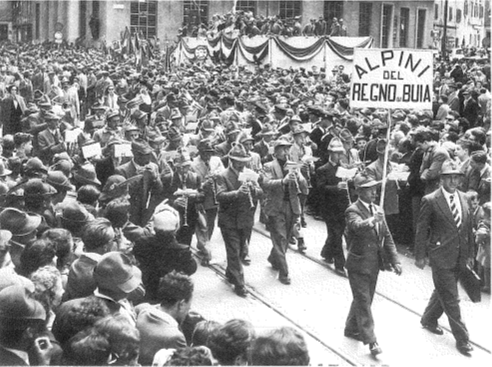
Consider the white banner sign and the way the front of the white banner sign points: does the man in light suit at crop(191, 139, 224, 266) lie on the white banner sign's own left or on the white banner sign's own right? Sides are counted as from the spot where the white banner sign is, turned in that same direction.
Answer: on the white banner sign's own right

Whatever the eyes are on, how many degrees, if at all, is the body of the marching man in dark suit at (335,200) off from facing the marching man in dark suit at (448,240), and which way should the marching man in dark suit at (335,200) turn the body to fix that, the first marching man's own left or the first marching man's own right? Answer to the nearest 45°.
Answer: approximately 45° to the first marching man's own right

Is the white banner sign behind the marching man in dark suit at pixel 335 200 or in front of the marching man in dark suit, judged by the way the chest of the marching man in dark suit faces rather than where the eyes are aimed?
in front

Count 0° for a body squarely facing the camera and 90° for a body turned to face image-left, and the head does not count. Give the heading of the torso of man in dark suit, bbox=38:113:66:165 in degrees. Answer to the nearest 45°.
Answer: approximately 315°

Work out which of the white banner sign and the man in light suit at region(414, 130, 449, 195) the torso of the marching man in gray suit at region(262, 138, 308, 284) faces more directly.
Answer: the white banner sign

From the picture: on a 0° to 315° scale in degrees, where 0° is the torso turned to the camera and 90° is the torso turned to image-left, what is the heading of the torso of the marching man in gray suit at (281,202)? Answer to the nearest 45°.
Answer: approximately 315°

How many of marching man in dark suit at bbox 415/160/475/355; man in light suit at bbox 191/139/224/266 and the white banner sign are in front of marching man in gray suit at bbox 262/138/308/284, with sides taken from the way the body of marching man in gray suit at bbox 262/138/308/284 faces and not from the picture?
2

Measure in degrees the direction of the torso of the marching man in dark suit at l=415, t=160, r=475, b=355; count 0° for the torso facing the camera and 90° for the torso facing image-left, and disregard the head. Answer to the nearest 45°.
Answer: approximately 315°

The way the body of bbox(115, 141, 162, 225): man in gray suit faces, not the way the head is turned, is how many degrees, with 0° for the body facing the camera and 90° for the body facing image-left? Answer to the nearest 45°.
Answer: approximately 315°

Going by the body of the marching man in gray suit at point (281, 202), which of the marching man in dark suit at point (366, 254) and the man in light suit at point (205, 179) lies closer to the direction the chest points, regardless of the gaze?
the marching man in dark suit
